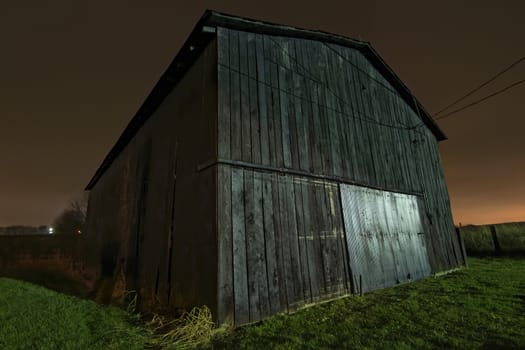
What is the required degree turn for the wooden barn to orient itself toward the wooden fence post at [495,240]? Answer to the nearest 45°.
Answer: approximately 90° to its left

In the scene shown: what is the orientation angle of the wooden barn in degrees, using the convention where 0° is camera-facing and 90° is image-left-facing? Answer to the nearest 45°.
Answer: approximately 315°
